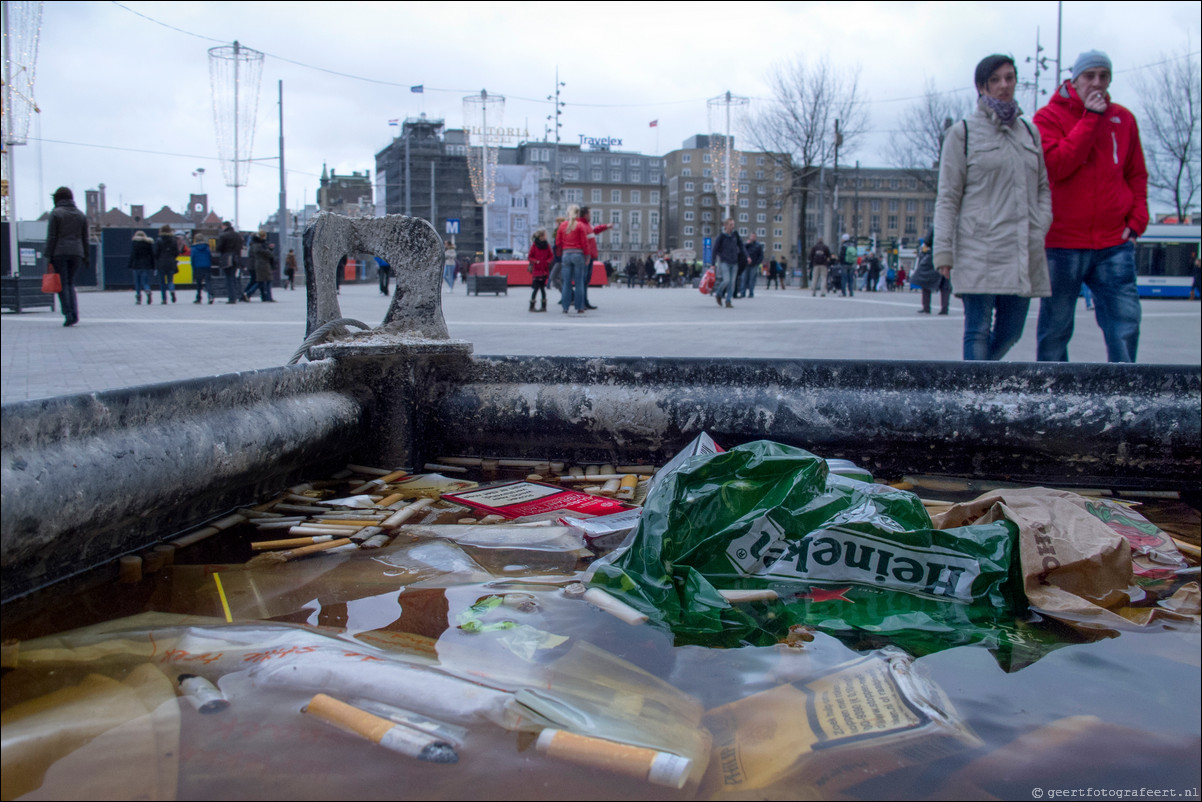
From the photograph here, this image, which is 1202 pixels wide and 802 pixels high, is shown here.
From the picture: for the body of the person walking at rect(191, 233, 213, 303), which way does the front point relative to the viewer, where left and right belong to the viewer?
facing away from the viewer

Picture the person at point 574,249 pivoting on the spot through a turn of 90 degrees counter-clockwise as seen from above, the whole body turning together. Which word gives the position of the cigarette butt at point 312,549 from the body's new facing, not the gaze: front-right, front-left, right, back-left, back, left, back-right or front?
left

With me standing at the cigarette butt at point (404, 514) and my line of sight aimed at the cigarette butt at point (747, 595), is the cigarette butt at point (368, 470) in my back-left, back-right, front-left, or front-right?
back-left

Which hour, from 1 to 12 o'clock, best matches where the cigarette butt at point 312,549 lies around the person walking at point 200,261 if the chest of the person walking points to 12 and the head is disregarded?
The cigarette butt is roughly at 6 o'clock from the person walking.

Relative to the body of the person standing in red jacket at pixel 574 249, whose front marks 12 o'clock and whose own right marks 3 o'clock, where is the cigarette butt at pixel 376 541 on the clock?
The cigarette butt is roughly at 6 o'clock from the person standing in red jacket.

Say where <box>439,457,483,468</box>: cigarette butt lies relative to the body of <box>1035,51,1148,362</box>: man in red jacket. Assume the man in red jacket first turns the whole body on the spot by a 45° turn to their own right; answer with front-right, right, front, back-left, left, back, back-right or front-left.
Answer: front

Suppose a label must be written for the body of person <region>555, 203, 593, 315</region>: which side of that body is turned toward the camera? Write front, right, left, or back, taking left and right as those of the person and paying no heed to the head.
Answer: back

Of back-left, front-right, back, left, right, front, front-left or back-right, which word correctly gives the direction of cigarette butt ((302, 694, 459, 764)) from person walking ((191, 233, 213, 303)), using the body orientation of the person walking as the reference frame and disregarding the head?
back

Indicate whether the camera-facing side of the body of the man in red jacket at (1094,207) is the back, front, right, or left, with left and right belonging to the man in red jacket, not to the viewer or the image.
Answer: front

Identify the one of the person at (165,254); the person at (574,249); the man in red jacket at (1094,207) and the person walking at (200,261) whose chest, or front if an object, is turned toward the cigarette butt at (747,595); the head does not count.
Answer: the man in red jacket

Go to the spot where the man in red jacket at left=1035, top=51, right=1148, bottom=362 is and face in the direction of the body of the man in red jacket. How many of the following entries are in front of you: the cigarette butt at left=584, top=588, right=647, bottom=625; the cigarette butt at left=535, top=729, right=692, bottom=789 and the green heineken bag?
3
